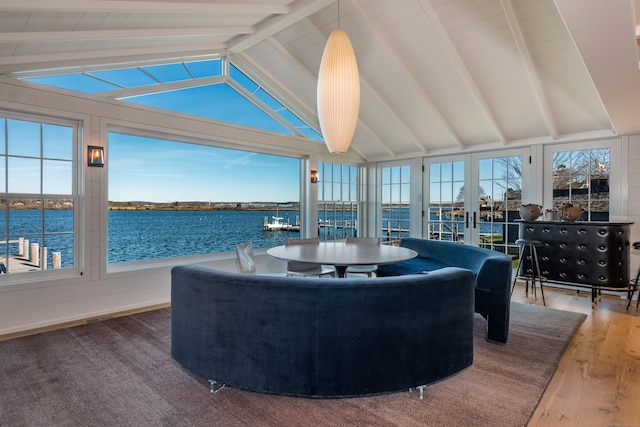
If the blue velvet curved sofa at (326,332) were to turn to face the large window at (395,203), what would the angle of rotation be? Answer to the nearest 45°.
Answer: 0° — it already faces it

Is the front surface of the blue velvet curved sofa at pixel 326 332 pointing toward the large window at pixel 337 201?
yes

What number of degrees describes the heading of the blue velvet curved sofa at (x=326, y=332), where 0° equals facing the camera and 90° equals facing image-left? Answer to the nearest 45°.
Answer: approximately 180°

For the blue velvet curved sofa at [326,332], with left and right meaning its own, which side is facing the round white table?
front

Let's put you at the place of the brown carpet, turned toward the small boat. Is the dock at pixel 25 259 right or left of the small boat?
left

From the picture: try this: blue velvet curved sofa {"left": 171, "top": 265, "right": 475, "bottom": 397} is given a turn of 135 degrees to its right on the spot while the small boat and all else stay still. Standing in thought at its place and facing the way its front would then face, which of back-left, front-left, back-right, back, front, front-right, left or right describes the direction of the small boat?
back-left

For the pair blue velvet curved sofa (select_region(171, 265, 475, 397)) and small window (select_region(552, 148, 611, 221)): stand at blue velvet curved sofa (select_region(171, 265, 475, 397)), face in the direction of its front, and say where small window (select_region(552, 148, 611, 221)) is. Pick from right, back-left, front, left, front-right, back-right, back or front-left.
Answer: front-right

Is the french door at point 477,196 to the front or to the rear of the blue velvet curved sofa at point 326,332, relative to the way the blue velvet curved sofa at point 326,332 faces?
to the front

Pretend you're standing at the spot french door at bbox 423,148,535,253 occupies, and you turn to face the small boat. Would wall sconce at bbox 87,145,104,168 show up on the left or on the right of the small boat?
left

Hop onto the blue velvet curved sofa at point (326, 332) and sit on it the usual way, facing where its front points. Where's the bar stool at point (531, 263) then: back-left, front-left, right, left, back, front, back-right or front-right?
front-right

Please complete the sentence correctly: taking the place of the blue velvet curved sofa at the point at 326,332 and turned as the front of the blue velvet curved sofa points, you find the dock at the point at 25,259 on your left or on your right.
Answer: on your left

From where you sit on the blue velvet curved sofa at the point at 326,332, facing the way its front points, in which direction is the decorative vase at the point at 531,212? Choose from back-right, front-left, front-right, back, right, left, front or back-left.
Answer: front-right

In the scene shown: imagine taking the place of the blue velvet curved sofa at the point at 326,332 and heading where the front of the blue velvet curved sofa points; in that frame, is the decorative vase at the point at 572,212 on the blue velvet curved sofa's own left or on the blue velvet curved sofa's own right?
on the blue velvet curved sofa's own right

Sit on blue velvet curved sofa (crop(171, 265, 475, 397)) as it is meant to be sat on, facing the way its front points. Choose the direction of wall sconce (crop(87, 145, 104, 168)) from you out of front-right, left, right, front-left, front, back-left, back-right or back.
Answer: front-left
